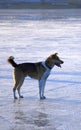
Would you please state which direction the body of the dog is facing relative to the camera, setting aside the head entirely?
to the viewer's right
